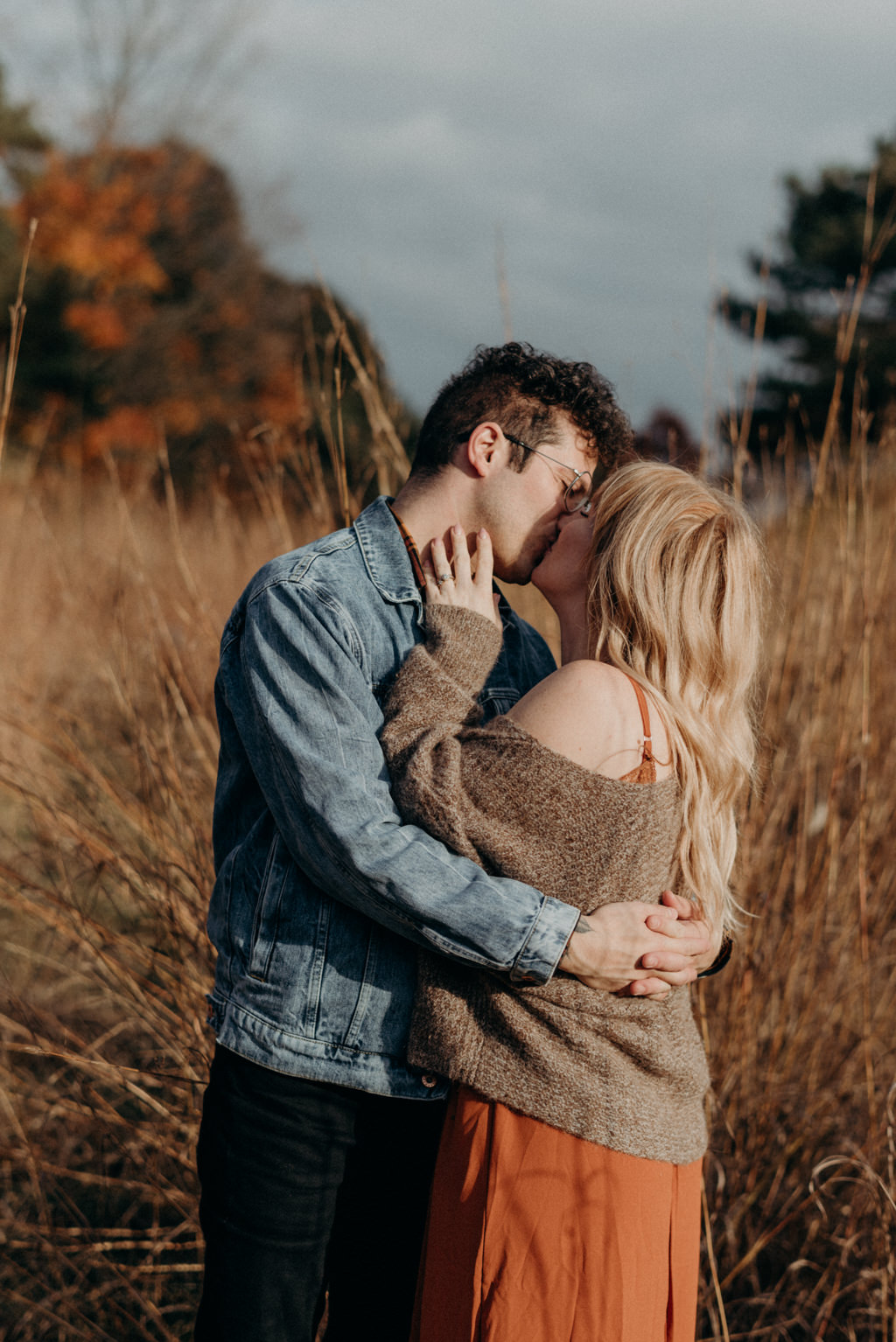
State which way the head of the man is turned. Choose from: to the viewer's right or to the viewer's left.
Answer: to the viewer's right

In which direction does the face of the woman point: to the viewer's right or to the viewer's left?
to the viewer's left

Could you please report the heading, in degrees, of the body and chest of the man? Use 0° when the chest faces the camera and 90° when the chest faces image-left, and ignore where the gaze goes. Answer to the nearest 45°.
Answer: approximately 270°
